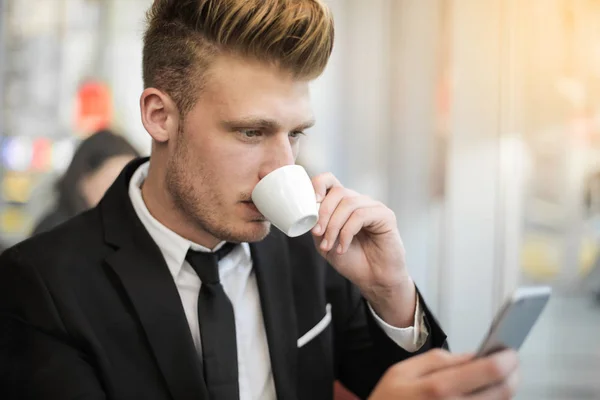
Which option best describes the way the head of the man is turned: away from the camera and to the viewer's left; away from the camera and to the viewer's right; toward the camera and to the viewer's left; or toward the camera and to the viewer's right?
toward the camera and to the viewer's right

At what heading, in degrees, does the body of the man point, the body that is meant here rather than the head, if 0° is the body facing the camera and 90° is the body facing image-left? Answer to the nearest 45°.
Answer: approximately 315°

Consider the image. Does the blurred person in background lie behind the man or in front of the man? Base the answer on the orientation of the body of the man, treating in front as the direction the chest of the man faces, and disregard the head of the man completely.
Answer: behind
